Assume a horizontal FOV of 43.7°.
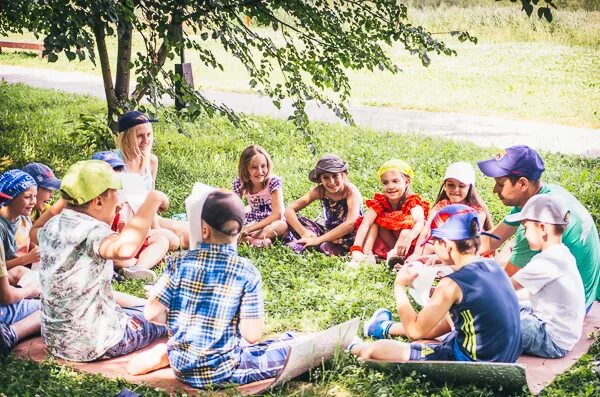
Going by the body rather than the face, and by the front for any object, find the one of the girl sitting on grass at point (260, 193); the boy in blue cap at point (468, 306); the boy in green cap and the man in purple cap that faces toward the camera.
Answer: the girl sitting on grass

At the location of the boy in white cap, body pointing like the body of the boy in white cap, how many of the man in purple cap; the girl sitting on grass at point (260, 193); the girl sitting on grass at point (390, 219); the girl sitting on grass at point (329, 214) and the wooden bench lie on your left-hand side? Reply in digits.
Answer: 0

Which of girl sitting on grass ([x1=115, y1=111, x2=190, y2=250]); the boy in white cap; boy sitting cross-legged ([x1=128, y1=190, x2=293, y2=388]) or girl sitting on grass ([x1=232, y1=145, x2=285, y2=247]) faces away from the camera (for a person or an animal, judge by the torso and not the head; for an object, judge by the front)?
the boy sitting cross-legged

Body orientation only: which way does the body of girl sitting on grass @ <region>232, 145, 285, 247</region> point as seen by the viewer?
toward the camera

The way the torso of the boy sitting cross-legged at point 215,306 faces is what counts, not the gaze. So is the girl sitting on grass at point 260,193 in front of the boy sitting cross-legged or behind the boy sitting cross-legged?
in front

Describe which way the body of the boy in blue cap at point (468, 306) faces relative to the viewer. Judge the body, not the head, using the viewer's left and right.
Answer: facing away from the viewer and to the left of the viewer

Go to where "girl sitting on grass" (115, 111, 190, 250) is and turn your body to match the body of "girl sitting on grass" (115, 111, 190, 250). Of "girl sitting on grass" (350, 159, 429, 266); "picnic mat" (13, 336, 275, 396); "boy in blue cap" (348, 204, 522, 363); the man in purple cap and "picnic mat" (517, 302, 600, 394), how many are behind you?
0

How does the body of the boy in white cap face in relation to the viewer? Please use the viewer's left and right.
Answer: facing to the left of the viewer

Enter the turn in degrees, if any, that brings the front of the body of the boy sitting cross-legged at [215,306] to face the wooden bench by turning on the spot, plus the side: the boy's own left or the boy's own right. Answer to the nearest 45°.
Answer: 0° — they already face it

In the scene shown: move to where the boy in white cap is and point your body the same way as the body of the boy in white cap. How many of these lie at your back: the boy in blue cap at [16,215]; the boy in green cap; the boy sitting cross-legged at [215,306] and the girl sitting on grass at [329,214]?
0

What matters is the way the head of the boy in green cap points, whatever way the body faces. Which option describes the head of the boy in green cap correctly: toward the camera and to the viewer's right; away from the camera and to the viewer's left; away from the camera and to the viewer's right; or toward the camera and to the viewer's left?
away from the camera and to the viewer's right

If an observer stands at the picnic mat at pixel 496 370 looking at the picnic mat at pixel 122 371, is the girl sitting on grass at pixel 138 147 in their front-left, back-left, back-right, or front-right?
front-right

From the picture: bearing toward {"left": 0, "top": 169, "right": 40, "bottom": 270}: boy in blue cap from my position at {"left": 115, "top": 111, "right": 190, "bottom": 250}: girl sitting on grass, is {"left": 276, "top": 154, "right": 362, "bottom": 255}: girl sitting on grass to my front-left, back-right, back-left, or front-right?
back-left

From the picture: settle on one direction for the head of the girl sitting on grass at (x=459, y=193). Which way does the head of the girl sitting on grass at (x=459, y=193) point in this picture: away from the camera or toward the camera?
toward the camera

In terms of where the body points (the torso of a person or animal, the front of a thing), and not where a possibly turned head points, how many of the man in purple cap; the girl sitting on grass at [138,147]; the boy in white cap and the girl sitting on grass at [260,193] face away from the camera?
0

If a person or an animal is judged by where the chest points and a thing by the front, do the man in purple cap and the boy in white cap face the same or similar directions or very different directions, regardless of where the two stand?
same or similar directions

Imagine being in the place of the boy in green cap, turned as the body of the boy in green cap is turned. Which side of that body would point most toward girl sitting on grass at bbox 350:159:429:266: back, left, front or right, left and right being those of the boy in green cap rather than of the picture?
front

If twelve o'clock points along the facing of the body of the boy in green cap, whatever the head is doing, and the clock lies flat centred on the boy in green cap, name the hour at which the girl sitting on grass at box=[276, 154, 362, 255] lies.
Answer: The girl sitting on grass is roughly at 12 o'clock from the boy in green cap.

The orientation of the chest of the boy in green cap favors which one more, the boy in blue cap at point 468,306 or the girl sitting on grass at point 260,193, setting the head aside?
the girl sitting on grass

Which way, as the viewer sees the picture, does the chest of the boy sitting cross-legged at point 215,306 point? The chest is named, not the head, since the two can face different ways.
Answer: away from the camera

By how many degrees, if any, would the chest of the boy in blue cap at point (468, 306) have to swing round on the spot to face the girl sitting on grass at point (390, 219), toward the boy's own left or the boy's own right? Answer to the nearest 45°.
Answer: approximately 45° to the boy's own right

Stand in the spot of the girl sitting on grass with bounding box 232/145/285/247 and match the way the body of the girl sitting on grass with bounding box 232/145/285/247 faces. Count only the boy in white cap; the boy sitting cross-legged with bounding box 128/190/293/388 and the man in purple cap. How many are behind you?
0

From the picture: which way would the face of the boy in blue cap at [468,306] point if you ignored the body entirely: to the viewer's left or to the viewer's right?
to the viewer's left
